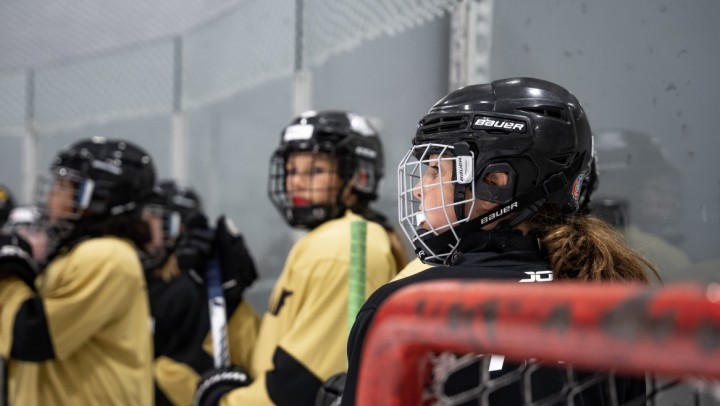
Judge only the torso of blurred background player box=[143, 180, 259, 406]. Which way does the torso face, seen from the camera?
to the viewer's left

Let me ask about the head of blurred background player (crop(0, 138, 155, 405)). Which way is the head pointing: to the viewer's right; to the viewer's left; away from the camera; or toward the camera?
to the viewer's left

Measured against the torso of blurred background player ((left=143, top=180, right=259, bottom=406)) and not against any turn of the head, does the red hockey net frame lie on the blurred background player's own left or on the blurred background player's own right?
on the blurred background player's own left

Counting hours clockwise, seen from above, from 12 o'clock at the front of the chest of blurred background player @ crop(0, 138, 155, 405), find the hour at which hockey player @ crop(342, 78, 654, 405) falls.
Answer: The hockey player is roughly at 8 o'clock from the blurred background player.

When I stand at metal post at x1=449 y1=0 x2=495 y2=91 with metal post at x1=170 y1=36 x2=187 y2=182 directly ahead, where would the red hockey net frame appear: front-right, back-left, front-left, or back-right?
back-left

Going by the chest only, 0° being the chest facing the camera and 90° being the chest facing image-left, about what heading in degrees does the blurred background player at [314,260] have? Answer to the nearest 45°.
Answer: approximately 45°

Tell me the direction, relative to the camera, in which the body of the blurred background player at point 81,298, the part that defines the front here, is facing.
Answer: to the viewer's left
